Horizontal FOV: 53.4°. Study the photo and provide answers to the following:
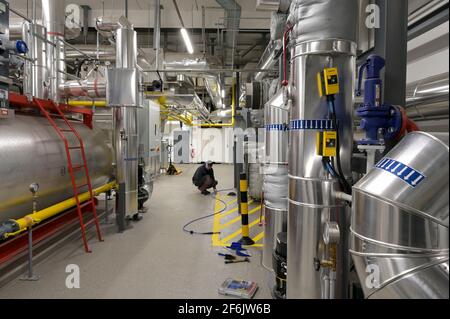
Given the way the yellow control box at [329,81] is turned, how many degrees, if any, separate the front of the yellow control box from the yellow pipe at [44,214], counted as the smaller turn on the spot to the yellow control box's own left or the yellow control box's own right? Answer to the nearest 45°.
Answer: approximately 135° to the yellow control box's own right

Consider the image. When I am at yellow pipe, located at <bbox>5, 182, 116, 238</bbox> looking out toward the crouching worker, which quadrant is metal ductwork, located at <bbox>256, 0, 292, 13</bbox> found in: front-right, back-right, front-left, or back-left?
front-right

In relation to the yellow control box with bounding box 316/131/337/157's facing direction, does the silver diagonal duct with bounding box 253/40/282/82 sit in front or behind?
behind

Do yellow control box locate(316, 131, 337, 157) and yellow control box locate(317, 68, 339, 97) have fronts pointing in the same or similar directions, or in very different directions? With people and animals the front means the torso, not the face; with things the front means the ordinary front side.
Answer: same or similar directions

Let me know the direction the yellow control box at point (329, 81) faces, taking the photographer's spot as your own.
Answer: facing the viewer and to the right of the viewer

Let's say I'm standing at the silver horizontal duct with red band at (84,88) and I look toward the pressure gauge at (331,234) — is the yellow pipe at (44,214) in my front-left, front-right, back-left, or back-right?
front-right

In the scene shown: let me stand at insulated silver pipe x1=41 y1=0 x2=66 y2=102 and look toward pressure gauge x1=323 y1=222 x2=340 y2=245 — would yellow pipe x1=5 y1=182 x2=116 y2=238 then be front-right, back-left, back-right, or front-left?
front-right

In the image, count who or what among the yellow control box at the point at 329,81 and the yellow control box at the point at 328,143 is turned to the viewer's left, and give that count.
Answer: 0

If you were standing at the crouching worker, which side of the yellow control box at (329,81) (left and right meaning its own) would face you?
back

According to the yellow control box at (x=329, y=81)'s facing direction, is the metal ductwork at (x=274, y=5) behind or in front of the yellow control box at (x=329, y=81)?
behind
